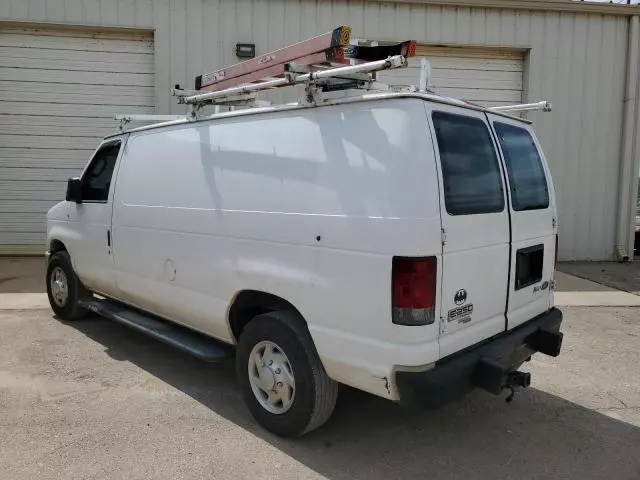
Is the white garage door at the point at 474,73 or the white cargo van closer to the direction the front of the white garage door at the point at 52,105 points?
the white cargo van

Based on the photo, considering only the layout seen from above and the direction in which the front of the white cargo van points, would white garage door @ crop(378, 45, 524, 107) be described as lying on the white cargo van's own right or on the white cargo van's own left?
on the white cargo van's own right

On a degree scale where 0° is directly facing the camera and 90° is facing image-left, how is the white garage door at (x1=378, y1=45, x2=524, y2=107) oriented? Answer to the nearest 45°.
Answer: approximately 0°

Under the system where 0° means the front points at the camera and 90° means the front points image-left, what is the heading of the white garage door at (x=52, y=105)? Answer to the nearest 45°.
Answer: approximately 0°

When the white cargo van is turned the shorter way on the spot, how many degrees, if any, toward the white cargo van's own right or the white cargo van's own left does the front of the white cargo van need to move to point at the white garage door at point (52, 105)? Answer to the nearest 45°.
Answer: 0° — it already faces it

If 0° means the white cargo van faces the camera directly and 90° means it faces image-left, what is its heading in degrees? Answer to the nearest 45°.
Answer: approximately 135°

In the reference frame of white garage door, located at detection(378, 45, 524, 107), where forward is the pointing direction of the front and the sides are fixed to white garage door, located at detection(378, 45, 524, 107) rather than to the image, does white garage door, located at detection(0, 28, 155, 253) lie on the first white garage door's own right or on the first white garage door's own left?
on the first white garage door's own right
